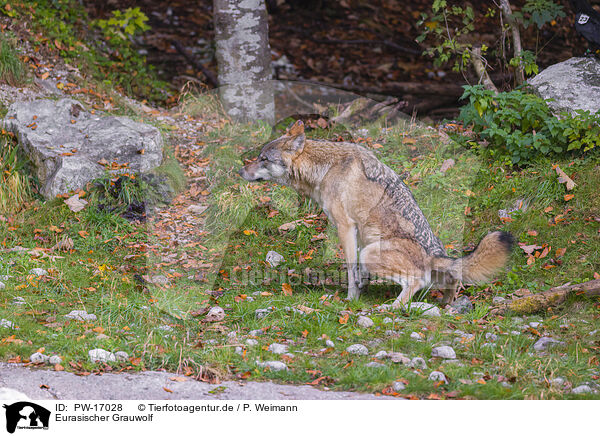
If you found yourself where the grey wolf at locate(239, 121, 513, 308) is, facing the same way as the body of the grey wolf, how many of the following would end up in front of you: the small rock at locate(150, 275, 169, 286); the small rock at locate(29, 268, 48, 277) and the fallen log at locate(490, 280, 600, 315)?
2

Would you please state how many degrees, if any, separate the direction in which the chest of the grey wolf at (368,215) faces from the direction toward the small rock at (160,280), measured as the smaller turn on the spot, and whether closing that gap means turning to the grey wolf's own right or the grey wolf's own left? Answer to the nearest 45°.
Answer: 0° — it already faces it

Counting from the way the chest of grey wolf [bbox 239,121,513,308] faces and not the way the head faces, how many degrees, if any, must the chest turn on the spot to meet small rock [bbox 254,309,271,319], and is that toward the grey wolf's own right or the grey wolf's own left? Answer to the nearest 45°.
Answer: approximately 45° to the grey wolf's own left

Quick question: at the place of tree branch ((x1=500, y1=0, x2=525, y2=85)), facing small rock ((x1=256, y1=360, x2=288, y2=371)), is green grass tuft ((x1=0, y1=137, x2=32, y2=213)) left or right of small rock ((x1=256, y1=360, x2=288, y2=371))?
right

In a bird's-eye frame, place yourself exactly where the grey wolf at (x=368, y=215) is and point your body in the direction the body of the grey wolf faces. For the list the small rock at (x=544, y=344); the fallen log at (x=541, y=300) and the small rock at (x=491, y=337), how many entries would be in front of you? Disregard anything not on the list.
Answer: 0

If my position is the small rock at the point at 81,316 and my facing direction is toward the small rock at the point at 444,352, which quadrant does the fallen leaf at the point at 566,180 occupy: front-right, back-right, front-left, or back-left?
front-left

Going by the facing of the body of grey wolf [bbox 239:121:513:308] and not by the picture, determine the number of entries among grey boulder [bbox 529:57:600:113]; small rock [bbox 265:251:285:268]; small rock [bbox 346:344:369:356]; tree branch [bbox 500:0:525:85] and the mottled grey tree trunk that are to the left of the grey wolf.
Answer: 1

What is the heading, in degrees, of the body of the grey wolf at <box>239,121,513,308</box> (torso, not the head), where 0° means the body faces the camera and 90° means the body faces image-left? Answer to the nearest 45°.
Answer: approximately 90°

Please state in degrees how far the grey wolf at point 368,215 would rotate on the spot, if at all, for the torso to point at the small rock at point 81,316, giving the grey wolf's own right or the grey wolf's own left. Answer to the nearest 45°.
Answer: approximately 45° to the grey wolf's own left

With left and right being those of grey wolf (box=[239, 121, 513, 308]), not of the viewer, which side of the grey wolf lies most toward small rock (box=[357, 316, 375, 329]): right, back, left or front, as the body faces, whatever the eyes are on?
left

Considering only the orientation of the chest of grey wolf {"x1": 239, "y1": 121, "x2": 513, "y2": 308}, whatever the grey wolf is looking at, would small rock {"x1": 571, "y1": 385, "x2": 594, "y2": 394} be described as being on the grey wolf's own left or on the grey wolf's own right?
on the grey wolf's own left

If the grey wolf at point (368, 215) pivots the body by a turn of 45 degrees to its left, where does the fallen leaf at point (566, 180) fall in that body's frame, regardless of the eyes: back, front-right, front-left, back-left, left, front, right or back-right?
back

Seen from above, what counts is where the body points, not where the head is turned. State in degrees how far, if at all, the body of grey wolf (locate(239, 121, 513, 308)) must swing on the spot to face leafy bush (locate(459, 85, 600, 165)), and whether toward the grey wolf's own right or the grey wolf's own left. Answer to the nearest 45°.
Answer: approximately 135° to the grey wolf's own right

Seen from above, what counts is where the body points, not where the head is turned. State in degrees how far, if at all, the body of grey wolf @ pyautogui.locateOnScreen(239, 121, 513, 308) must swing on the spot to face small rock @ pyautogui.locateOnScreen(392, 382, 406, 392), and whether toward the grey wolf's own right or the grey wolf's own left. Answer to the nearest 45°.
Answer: approximately 90° to the grey wolf's own left

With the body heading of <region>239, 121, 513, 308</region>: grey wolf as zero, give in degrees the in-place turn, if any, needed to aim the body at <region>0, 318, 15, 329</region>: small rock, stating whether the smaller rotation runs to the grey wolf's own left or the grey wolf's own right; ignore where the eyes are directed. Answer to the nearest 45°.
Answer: approximately 45° to the grey wolf's own left
